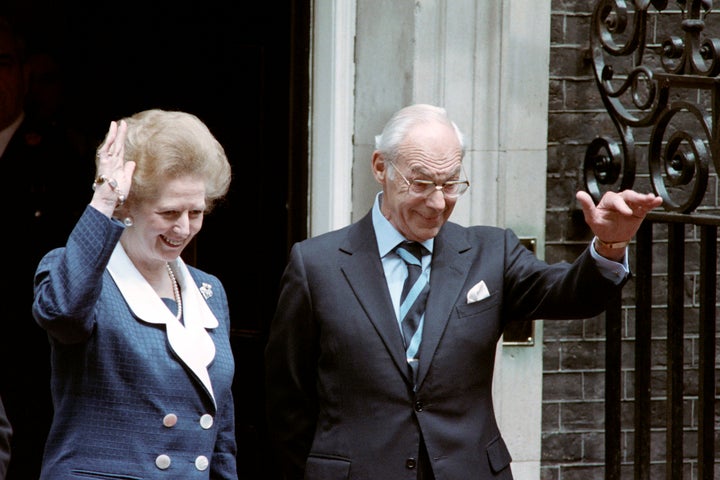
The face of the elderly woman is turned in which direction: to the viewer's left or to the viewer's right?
to the viewer's right

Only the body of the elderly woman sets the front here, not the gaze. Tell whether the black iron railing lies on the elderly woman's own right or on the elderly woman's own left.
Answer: on the elderly woman's own left

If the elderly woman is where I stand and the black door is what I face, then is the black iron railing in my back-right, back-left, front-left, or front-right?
front-right

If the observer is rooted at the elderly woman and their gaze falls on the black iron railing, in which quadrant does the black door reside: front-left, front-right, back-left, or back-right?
front-left

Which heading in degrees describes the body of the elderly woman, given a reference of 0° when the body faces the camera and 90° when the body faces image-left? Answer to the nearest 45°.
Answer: approximately 315°

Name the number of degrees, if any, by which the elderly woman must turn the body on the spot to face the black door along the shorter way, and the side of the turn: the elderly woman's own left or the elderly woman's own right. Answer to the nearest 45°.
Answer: approximately 135° to the elderly woman's own left

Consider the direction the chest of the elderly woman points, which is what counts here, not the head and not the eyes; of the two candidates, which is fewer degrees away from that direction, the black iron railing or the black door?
the black iron railing
